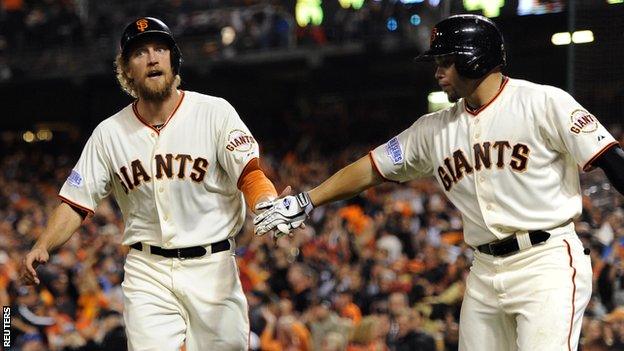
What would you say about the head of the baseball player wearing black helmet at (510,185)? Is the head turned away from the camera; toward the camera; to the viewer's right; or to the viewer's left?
to the viewer's left

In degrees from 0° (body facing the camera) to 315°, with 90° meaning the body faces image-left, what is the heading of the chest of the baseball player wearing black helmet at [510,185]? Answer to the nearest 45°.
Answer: approximately 45°

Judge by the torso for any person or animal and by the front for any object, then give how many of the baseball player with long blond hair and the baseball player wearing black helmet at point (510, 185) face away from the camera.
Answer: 0

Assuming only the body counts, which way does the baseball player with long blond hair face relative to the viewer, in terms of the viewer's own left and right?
facing the viewer

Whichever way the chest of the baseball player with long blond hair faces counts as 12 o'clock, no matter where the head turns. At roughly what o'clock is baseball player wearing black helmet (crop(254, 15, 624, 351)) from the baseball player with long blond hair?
The baseball player wearing black helmet is roughly at 10 o'clock from the baseball player with long blond hair.

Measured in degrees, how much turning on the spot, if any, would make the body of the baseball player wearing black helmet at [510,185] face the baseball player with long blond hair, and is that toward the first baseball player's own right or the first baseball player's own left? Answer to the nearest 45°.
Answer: approximately 45° to the first baseball player's own right
